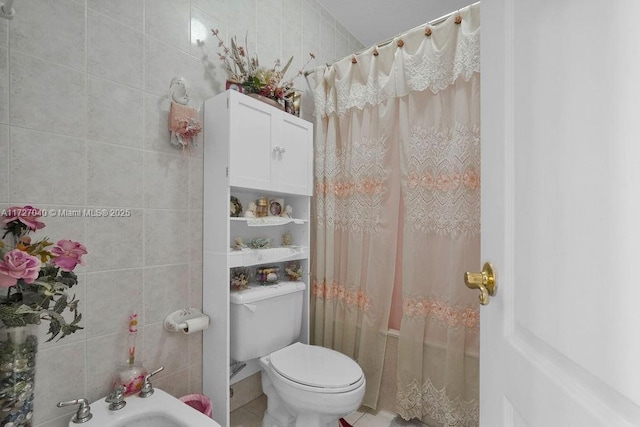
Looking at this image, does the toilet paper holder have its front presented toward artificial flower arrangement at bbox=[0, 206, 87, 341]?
no

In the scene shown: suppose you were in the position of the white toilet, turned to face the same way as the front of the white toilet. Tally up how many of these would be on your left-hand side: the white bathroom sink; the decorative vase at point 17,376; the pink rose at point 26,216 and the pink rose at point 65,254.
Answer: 0

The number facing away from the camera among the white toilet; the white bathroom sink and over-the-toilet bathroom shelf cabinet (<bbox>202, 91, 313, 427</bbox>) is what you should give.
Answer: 0

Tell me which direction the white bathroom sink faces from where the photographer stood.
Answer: facing the viewer and to the right of the viewer

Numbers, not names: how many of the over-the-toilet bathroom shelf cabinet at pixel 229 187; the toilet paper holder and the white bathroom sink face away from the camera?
0

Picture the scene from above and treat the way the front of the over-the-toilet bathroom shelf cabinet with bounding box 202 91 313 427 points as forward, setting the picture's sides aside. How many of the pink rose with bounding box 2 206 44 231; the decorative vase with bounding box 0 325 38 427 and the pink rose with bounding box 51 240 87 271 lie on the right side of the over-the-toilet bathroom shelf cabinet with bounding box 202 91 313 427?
3

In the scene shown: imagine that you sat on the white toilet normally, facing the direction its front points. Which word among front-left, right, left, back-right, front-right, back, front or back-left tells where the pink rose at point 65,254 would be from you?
right

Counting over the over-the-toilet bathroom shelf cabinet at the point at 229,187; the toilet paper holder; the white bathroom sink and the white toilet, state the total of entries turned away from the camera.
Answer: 0

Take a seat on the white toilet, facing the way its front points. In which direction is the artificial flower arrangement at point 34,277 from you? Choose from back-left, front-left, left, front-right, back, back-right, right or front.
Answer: right

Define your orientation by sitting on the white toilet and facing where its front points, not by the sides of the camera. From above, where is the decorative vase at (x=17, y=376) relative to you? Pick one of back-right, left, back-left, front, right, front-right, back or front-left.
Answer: right

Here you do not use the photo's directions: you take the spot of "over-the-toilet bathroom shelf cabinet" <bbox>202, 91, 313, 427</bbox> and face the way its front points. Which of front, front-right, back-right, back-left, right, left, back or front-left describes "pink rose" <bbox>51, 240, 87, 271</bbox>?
right

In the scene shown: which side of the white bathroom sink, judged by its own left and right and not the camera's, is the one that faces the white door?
front

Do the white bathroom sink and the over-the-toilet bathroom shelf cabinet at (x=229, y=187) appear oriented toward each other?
no
